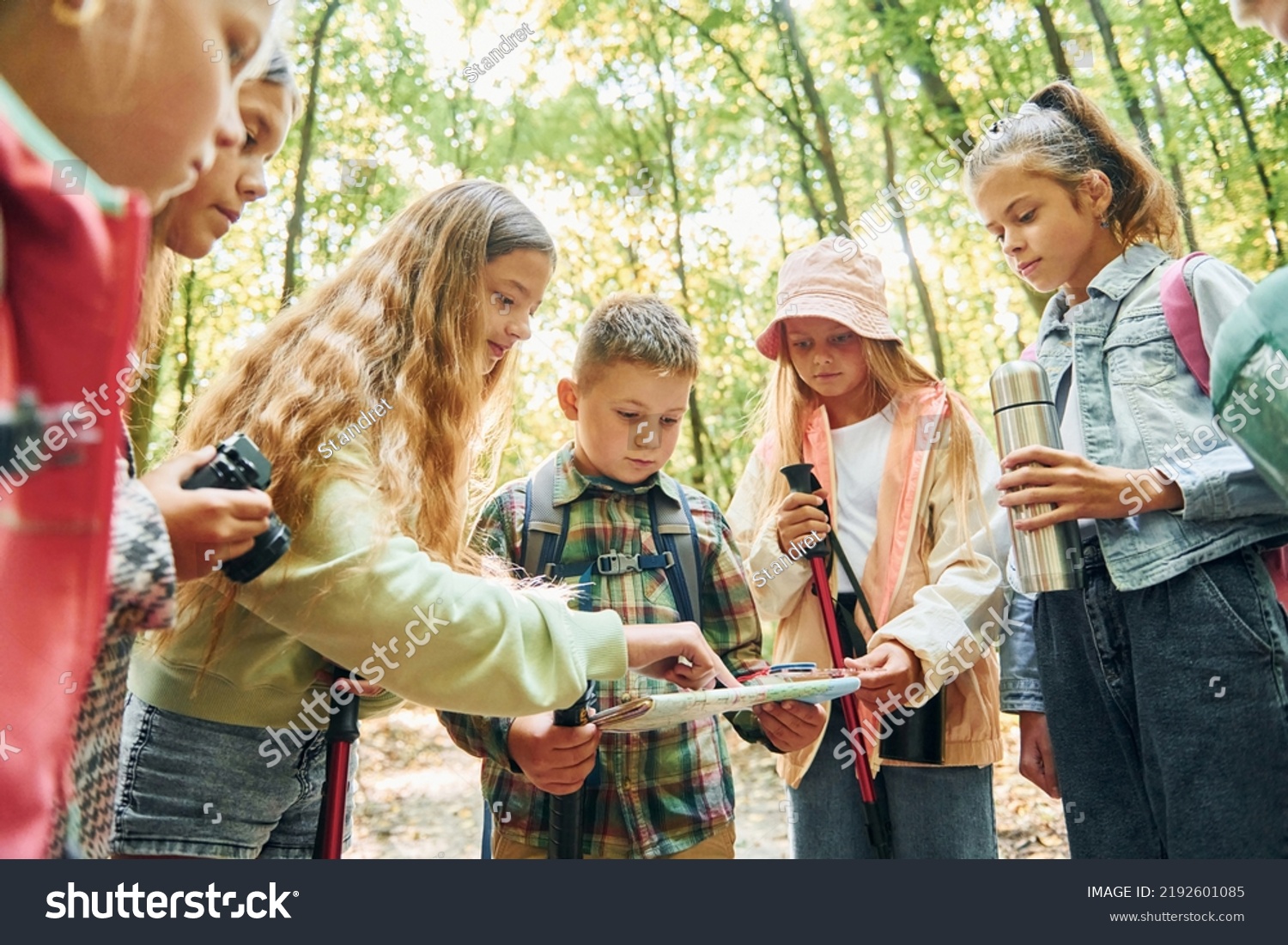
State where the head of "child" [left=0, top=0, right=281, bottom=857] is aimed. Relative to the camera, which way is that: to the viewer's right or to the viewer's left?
to the viewer's right

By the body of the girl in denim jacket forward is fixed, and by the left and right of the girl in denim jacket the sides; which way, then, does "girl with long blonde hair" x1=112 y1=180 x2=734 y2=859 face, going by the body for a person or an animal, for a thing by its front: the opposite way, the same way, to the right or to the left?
the opposite way

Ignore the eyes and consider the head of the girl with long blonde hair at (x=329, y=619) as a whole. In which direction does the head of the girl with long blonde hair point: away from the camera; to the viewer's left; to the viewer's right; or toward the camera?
to the viewer's right

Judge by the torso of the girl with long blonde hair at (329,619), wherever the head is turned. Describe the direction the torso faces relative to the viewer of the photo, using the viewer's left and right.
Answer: facing to the right of the viewer

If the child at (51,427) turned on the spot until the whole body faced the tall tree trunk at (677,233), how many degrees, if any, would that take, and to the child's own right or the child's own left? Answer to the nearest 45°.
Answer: approximately 45° to the child's own left

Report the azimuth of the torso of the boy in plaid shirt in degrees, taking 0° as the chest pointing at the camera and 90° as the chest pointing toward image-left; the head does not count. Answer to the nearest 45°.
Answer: approximately 0°

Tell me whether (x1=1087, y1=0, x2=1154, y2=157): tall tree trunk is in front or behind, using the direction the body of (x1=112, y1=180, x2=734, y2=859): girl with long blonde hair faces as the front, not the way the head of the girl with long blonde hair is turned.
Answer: in front

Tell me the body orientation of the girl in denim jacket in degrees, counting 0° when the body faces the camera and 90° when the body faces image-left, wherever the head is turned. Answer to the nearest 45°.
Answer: approximately 45°

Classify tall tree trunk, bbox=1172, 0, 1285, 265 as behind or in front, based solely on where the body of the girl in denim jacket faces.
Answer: behind

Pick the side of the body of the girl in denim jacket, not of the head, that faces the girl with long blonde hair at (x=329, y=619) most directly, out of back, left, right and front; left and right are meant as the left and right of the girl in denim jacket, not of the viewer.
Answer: front

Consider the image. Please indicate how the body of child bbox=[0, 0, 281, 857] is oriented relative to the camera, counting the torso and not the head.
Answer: to the viewer's right

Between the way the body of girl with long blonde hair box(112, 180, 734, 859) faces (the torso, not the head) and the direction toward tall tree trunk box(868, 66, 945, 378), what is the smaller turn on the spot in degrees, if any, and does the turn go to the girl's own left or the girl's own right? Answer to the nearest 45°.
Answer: approximately 45° to the girl's own left
